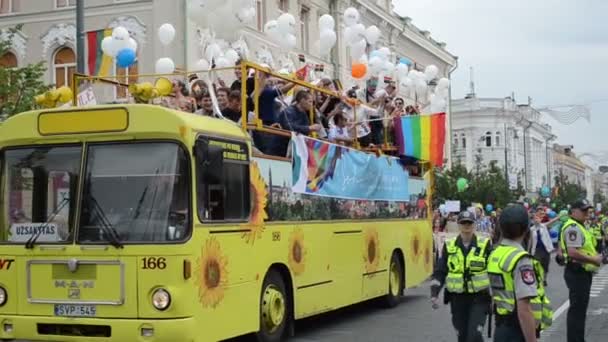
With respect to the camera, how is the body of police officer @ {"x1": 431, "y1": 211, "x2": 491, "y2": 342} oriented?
toward the camera

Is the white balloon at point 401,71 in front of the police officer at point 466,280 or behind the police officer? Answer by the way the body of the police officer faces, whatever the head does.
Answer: behind

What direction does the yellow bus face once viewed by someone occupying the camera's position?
facing the viewer and to the left of the viewer

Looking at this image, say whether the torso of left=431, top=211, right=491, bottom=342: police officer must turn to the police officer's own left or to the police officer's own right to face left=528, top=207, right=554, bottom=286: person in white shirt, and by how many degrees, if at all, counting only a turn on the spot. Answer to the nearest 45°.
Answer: approximately 180°
